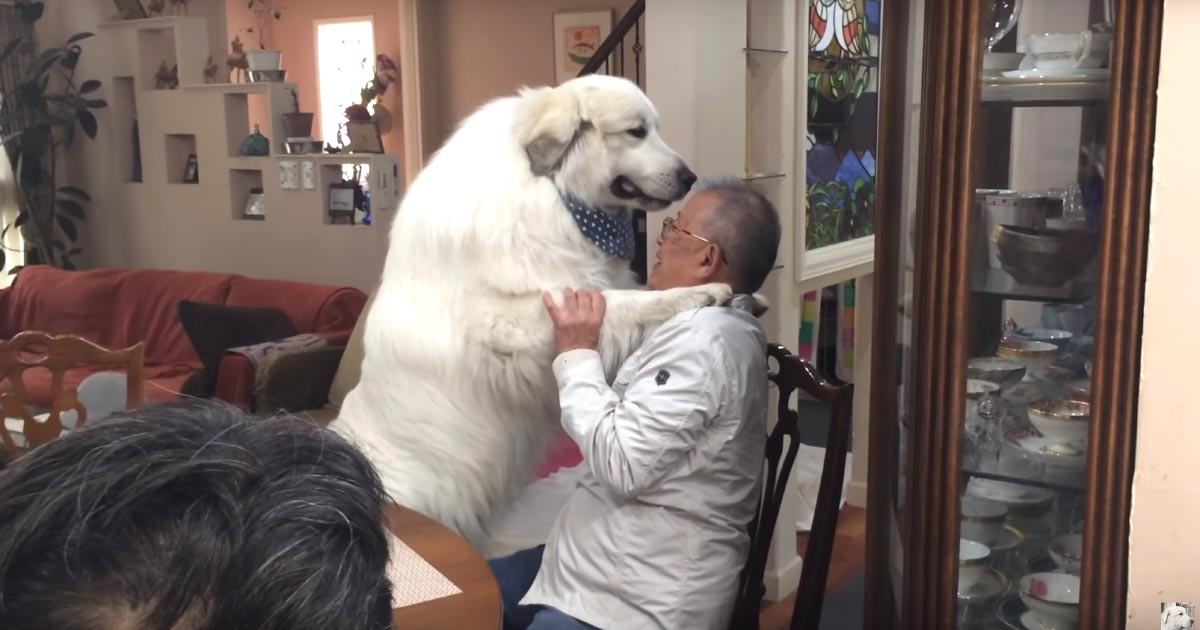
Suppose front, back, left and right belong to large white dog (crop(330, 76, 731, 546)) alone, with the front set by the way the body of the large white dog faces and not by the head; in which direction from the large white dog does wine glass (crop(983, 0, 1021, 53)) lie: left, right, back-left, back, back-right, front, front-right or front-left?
front-right

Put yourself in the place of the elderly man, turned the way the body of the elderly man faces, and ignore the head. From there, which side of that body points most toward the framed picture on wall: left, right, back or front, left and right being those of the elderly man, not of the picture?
right

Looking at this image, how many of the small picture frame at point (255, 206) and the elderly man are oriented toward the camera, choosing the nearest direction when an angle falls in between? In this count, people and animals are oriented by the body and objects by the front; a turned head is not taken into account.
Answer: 1

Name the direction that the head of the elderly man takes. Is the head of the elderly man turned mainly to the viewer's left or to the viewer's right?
to the viewer's left

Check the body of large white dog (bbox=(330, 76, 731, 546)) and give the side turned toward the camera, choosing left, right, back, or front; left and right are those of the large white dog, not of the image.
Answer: right

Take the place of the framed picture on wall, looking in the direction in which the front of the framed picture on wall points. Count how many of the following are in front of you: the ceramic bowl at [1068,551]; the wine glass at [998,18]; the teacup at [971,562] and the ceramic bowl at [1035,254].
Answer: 4

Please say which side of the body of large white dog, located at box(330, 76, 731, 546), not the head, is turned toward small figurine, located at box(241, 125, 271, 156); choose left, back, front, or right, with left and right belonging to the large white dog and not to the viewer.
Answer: left
